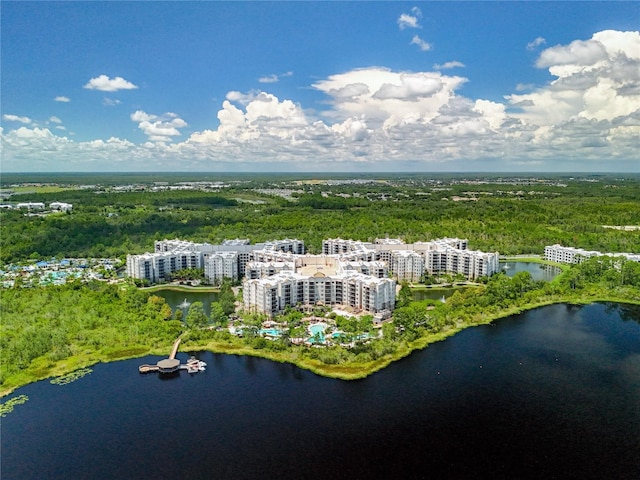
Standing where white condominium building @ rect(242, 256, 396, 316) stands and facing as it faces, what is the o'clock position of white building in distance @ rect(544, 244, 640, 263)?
The white building in distance is roughly at 8 o'clock from the white condominium building.

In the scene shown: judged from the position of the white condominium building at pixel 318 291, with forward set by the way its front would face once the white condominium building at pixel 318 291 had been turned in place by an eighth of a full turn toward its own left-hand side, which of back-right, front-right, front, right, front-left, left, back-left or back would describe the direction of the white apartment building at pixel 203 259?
back

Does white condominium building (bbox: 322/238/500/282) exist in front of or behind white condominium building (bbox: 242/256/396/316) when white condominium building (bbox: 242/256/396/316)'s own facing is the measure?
behind

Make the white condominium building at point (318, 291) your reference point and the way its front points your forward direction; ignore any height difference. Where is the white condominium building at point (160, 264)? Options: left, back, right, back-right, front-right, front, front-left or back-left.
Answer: back-right

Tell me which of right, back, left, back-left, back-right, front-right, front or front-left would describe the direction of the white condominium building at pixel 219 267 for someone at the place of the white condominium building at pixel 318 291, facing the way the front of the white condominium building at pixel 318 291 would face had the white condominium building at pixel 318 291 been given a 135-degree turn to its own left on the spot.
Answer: left

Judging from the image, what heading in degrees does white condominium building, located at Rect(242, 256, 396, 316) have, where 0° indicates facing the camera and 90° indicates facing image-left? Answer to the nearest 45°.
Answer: approximately 0°

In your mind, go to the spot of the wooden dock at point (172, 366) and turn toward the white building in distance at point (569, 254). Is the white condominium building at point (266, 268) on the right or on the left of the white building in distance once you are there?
left
